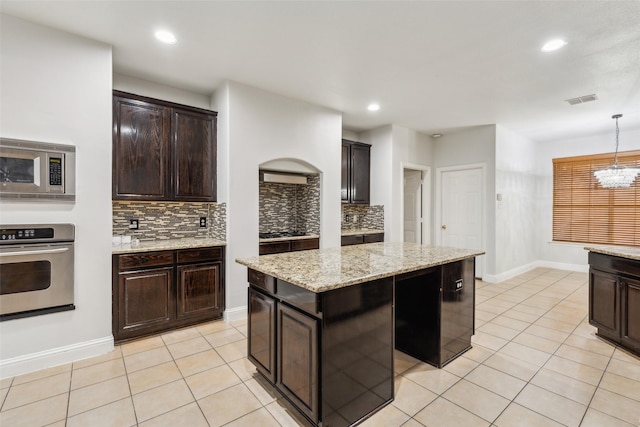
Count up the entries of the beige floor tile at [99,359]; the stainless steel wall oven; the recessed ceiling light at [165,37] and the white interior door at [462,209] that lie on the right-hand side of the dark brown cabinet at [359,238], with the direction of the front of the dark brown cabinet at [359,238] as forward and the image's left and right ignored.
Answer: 3

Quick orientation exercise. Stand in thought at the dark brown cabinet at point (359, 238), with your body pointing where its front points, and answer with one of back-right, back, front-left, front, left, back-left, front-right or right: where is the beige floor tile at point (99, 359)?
right

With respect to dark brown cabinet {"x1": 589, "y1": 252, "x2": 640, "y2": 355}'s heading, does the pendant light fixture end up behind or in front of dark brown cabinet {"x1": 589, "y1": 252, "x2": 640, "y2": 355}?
behind

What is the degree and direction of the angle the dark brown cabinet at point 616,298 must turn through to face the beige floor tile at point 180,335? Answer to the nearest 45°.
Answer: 0° — it already faces it

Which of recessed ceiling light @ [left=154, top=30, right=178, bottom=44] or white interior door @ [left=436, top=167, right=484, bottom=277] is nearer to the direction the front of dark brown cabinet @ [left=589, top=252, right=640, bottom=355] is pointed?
the recessed ceiling light

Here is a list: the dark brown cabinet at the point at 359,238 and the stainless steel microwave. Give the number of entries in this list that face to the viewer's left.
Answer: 0

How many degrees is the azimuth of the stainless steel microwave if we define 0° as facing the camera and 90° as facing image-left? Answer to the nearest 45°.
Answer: approximately 0°

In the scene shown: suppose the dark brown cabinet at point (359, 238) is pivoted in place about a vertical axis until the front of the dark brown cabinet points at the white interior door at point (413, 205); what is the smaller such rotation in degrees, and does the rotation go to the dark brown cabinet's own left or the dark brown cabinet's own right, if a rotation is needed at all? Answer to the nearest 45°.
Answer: approximately 90° to the dark brown cabinet's own left

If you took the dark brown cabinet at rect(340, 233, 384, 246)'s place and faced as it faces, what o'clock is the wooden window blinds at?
The wooden window blinds is roughly at 10 o'clock from the dark brown cabinet.
